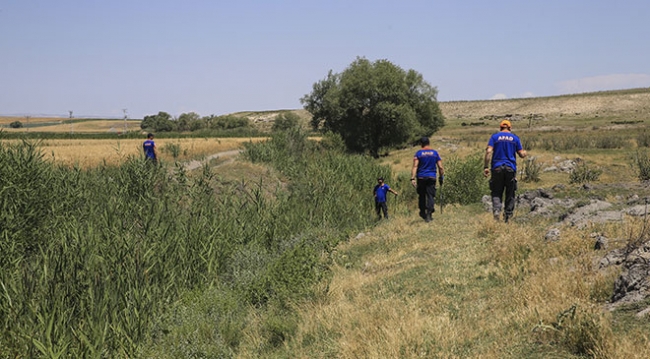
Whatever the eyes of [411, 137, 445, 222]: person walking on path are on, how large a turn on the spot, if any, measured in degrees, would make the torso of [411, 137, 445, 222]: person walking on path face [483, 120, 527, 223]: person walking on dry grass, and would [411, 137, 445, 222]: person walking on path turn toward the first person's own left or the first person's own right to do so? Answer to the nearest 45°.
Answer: approximately 135° to the first person's own right

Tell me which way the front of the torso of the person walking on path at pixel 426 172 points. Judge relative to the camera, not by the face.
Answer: away from the camera

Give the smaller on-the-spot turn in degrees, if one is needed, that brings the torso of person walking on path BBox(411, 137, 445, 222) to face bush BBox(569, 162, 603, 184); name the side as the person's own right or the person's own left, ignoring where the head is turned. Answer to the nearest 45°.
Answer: approximately 45° to the person's own right

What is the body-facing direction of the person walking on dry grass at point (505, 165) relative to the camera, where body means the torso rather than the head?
away from the camera

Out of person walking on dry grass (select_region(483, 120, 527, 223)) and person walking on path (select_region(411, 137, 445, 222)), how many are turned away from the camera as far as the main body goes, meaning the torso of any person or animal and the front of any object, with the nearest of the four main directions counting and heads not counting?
2

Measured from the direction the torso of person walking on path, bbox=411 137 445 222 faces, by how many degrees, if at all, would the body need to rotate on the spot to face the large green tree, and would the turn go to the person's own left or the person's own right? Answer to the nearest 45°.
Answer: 0° — they already face it
